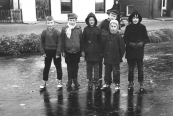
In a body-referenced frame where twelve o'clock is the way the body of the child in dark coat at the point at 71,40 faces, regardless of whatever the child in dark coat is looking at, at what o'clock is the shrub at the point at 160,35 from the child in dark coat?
The shrub is roughly at 7 o'clock from the child in dark coat.

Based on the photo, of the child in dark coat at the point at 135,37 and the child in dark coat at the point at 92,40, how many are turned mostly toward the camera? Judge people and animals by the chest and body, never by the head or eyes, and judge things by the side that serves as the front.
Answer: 2

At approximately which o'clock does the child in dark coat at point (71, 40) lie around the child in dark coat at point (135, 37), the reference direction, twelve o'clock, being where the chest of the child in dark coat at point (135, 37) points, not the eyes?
the child in dark coat at point (71, 40) is roughly at 3 o'clock from the child in dark coat at point (135, 37).

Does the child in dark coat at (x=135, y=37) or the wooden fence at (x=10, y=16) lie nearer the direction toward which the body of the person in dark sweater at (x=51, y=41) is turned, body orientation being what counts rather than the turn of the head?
the child in dark coat

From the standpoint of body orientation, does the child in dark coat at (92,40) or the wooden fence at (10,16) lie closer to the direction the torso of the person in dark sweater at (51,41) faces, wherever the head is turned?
the child in dark coat

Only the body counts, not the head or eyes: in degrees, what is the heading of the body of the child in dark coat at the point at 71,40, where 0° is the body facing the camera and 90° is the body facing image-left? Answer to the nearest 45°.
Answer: approximately 0°

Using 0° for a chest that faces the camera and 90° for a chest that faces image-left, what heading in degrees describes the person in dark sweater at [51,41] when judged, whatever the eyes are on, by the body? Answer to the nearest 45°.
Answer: approximately 0°

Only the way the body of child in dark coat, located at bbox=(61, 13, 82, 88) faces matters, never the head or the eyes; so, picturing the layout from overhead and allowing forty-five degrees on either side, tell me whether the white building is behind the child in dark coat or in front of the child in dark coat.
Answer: behind
